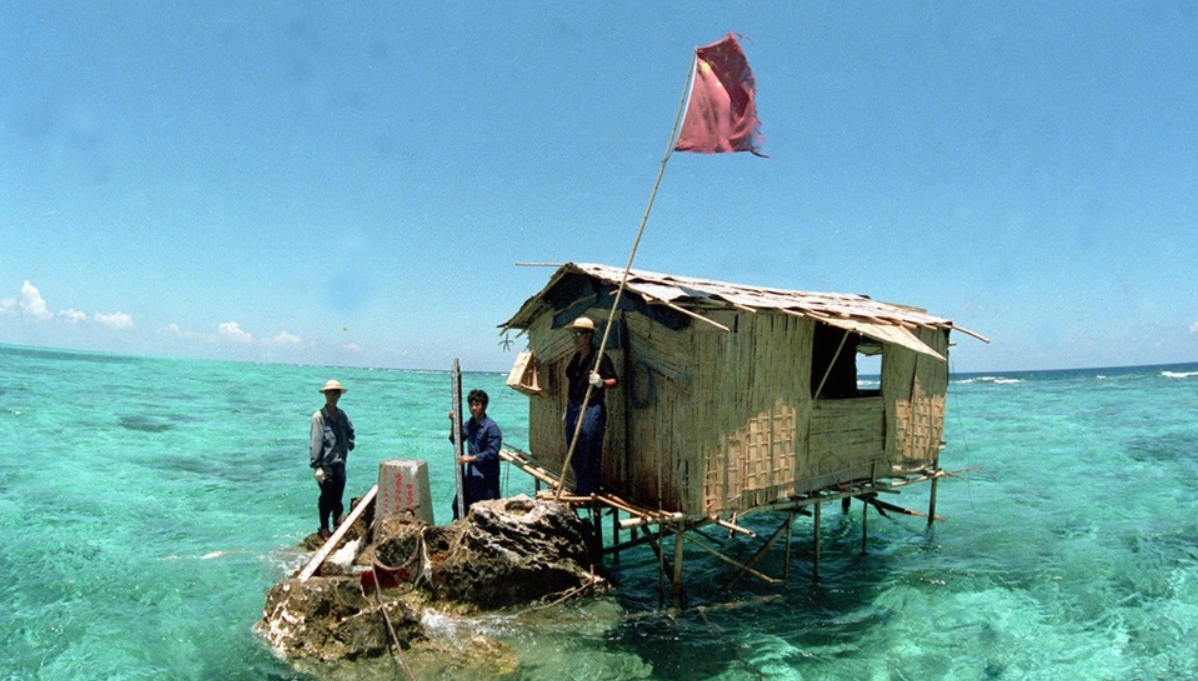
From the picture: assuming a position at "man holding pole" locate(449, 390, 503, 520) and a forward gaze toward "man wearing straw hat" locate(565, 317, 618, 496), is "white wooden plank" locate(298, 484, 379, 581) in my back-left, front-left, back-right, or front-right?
back-right

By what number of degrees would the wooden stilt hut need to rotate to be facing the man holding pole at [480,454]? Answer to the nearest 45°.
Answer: approximately 45° to its right

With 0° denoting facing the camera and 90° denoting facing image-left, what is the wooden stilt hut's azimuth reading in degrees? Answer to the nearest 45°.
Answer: approximately 45°

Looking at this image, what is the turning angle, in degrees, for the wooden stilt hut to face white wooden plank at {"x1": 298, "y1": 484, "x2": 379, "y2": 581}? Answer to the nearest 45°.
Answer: approximately 45° to its right
